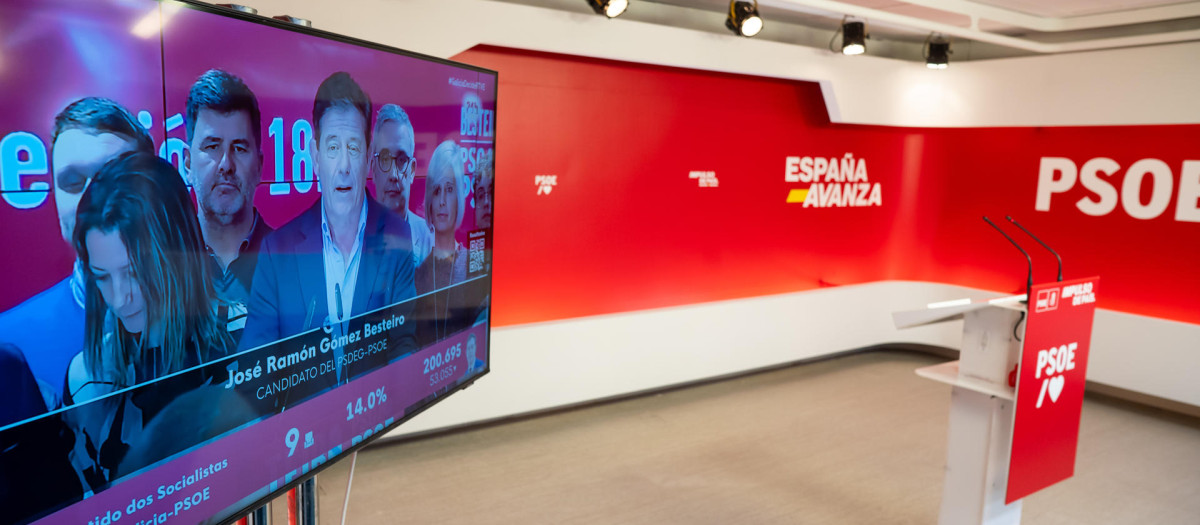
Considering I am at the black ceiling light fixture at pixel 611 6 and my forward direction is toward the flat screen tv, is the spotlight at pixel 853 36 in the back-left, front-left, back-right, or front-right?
back-left

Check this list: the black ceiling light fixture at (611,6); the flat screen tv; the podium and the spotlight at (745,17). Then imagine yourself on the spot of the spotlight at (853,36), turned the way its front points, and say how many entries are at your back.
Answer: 0

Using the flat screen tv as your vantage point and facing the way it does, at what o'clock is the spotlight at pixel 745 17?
The spotlight is roughly at 9 o'clock from the flat screen tv.

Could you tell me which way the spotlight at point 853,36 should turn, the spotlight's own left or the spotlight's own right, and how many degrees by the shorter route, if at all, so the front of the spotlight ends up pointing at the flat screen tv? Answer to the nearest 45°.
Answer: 0° — it already faces it

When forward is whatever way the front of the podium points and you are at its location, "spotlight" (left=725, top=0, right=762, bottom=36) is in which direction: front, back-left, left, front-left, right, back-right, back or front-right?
back

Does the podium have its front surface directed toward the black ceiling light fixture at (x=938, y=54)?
no

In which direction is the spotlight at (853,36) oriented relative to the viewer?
toward the camera

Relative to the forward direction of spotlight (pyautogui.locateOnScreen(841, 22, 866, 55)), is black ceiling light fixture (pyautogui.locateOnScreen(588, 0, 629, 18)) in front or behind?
in front

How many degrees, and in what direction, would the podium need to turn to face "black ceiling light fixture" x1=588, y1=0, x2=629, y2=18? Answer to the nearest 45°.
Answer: approximately 135° to its right

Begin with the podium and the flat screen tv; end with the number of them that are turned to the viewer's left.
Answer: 0

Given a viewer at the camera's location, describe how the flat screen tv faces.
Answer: facing the viewer and to the right of the viewer

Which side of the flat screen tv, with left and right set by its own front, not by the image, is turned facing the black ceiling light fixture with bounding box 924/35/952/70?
left

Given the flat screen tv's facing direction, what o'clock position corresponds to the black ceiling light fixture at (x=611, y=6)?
The black ceiling light fixture is roughly at 9 o'clock from the flat screen tv.

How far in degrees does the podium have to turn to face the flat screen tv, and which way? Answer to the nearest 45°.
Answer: approximately 90° to its right

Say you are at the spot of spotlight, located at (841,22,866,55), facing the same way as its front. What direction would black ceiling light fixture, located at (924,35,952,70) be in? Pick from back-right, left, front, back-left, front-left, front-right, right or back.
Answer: back-left

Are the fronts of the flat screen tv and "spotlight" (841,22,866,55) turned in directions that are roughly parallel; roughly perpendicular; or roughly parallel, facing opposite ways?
roughly perpendicular
